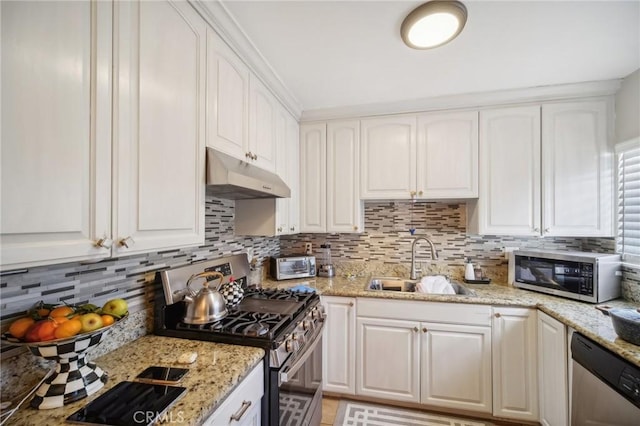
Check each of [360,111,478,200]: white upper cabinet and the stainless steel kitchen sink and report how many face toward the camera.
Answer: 2

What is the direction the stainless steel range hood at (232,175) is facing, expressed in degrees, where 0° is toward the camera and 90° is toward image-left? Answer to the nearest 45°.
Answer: approximately 315°

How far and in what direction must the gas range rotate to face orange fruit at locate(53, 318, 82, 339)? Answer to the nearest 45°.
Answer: approximately 90° to its right

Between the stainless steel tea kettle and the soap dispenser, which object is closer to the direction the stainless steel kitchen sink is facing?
the stainless steel tea kettle

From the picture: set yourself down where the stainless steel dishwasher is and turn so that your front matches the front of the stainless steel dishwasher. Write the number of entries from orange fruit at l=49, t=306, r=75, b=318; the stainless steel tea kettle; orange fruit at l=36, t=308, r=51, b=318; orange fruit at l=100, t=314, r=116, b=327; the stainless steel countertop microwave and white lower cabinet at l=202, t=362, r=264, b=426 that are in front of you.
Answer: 5

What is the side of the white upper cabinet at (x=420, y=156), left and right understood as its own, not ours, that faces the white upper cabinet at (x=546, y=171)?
left

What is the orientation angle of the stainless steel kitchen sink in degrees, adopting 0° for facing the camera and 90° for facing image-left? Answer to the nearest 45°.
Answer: approximately 0°

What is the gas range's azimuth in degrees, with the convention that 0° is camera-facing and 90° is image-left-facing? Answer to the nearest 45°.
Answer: approximately 315°

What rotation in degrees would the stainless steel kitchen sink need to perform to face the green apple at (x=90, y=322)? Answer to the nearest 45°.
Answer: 0° — it already faces it

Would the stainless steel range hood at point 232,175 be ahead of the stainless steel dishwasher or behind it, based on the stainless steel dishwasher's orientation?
ahead

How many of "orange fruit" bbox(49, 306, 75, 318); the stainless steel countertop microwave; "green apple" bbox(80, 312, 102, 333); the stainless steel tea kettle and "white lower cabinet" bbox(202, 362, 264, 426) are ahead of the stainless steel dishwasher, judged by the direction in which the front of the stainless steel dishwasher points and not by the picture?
4
